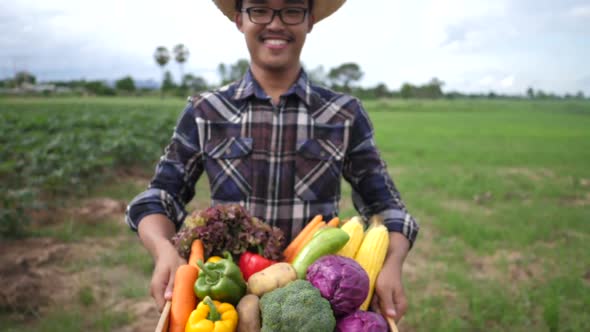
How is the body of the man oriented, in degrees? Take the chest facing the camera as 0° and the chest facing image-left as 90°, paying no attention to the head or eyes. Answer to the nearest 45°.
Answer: approximately 0°
